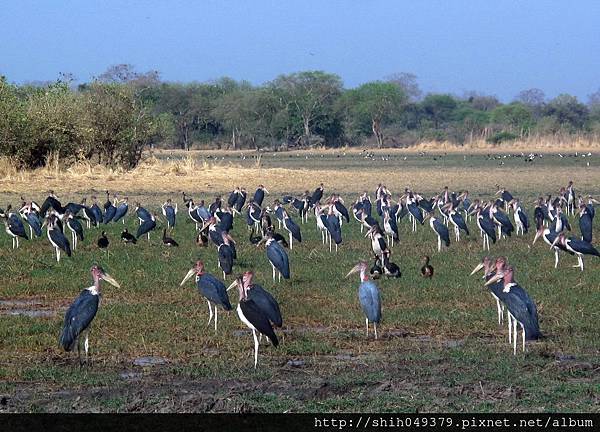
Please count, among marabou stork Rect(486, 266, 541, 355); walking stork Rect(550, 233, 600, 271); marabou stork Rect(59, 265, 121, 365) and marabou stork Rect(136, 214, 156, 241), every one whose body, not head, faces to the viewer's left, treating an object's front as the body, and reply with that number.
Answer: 2

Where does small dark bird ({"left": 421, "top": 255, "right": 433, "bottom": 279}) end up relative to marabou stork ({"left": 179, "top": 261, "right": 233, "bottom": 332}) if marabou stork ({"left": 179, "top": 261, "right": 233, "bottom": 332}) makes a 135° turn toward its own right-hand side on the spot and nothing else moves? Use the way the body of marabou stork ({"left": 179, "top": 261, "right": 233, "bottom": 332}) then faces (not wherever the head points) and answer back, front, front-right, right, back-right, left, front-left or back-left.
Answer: front

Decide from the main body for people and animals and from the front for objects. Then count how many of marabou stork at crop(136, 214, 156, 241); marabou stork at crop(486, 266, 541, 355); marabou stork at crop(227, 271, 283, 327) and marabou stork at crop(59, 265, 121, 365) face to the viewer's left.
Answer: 2

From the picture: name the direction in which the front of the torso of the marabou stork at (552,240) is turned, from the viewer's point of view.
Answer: to the viewer's left

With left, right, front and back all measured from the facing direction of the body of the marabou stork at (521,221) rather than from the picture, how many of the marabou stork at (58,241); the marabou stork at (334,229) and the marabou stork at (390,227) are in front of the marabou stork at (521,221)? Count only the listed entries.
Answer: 3

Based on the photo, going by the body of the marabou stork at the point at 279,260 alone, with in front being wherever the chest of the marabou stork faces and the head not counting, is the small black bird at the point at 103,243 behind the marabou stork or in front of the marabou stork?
in front

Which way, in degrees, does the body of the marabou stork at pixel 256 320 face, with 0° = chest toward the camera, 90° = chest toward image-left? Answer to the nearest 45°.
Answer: approximately 90°

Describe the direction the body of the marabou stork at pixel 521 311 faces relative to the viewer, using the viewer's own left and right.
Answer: facing to the left of the viewer

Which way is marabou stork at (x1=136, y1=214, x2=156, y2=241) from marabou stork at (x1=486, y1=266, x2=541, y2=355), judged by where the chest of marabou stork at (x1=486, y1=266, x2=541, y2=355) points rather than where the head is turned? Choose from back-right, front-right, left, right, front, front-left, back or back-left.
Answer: front-right

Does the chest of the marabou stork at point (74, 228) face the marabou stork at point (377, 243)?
no

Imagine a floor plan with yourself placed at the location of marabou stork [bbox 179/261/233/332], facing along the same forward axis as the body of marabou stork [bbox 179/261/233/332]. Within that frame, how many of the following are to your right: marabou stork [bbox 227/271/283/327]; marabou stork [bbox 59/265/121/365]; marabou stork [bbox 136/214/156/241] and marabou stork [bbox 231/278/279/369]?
1

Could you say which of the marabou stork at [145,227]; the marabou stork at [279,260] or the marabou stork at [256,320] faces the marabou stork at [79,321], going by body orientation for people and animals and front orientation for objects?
the marabou stork at [256,320]

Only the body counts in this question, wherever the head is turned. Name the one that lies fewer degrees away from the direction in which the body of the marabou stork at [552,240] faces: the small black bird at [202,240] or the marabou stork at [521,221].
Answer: the small black bird
